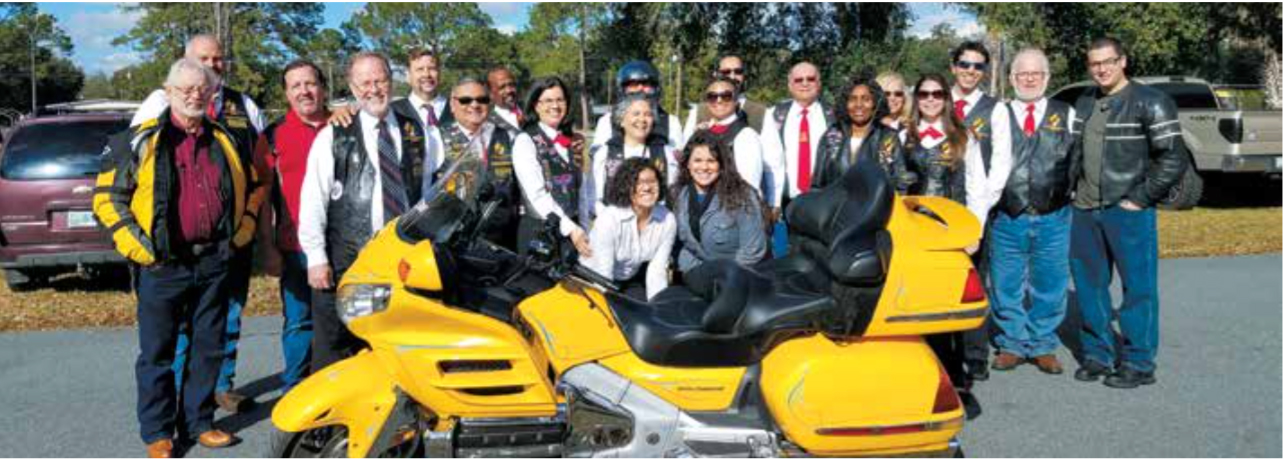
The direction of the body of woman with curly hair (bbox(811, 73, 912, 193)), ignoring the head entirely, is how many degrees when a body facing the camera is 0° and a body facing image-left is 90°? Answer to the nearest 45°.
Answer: approximately 0°

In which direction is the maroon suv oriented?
away from the camera

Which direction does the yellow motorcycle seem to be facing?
to the viewer's left

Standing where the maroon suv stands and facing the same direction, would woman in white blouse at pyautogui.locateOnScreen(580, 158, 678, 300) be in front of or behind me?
behind

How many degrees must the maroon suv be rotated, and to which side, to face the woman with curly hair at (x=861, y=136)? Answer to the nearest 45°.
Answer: approximately 135° to its right

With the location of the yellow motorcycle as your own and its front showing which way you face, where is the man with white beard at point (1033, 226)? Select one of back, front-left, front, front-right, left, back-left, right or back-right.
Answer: back-right

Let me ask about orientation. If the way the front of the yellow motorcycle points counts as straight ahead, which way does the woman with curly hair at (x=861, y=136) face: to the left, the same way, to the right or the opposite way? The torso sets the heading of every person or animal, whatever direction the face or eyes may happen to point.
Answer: to the left

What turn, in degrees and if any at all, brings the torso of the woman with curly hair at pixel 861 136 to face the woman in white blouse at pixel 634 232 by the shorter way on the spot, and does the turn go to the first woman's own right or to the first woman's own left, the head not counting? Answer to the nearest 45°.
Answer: approximately 45° to the first woman's own right

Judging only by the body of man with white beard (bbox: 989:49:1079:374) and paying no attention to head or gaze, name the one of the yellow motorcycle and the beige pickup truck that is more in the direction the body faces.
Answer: the yellow motorcycle
